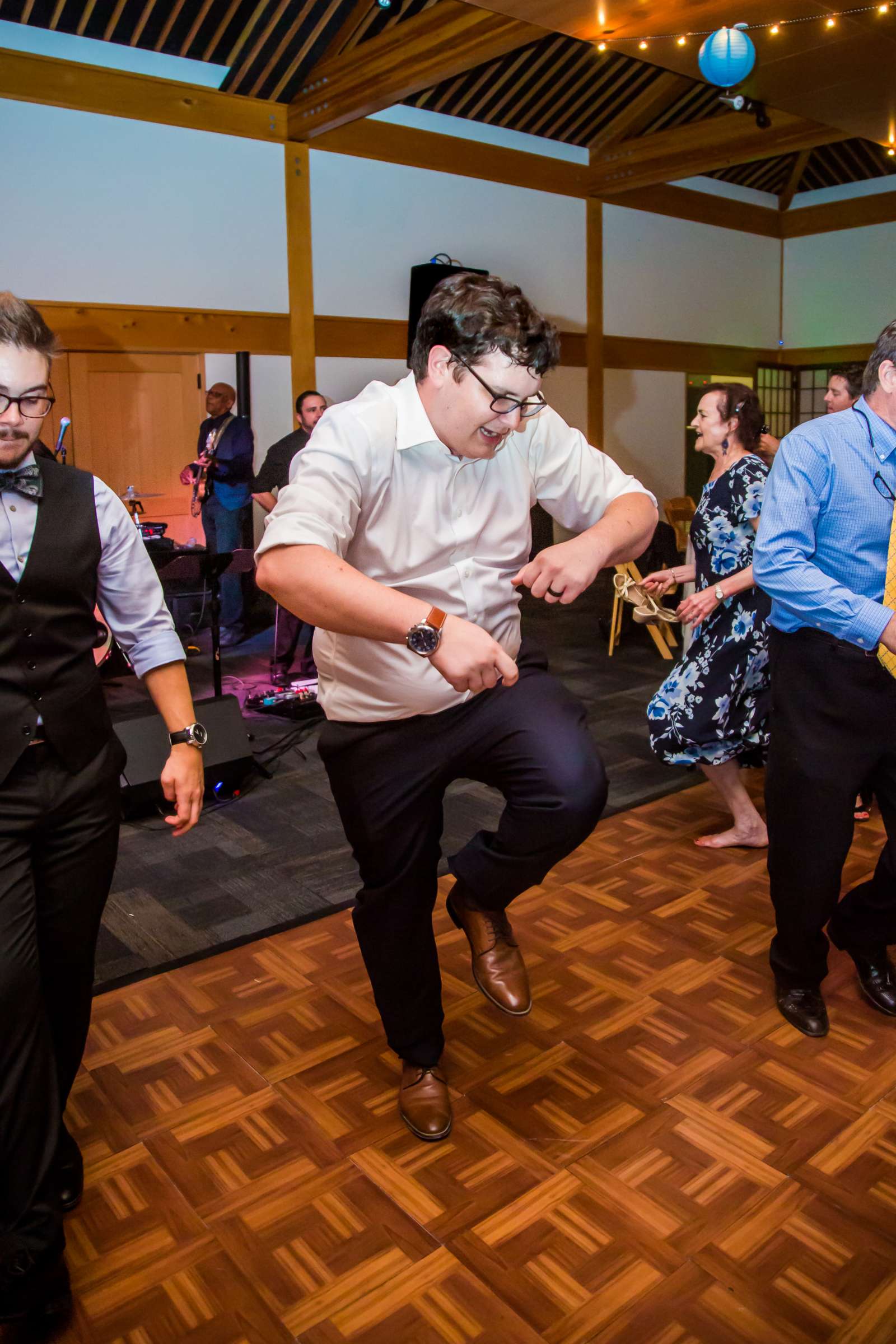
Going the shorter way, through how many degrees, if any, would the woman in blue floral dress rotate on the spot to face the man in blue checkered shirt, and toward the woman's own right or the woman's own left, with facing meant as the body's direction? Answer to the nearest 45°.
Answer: approximately 90° to the woman's own left

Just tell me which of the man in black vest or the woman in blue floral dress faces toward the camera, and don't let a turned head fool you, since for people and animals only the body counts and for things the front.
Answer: the man in black vest

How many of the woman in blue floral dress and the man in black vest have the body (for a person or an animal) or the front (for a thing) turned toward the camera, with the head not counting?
1

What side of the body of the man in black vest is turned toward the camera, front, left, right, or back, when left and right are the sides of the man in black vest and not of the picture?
front

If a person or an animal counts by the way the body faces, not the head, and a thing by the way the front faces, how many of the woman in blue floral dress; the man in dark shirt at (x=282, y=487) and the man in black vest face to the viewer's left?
1

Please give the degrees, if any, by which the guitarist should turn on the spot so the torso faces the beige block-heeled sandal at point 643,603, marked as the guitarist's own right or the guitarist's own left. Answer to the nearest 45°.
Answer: approximately 45° to the guitarist's own left

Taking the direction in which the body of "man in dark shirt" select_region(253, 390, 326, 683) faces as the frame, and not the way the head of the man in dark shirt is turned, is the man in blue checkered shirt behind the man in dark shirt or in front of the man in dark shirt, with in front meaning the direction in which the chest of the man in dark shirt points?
in front

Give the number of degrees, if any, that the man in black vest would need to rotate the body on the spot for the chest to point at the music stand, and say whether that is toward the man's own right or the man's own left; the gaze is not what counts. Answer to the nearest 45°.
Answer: approximately 180°

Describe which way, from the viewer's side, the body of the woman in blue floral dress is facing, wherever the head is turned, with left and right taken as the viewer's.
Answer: facing to the left of the viewer

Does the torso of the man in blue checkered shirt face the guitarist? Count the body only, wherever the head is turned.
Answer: no

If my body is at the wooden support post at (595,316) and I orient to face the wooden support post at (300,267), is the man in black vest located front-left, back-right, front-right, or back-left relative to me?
front-left

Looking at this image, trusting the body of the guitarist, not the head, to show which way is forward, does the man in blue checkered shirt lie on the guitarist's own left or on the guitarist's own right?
on the guitarist's own left

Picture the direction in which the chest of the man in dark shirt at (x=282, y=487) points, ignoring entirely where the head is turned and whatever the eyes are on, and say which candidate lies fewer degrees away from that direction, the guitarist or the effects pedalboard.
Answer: the effects pedalboard

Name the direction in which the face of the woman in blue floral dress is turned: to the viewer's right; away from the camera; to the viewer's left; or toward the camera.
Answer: to the viewer's left

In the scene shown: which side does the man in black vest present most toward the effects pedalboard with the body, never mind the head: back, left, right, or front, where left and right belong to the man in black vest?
back
